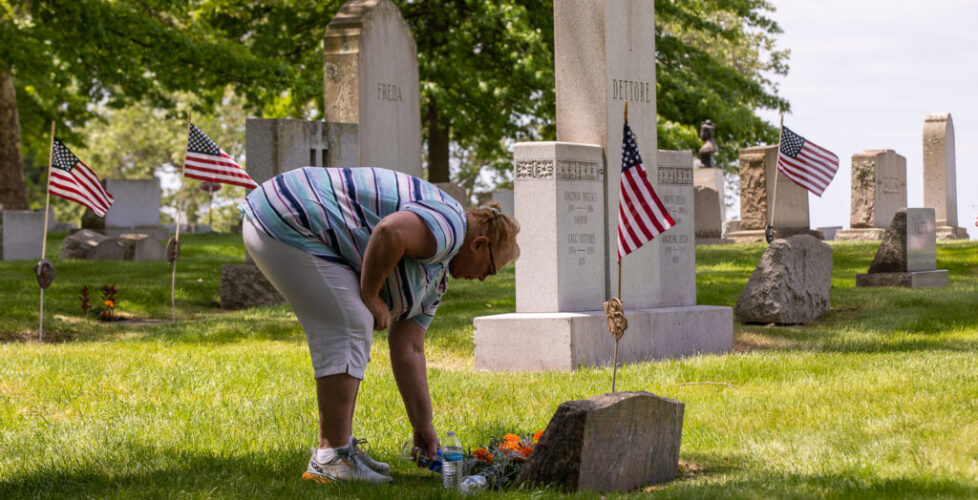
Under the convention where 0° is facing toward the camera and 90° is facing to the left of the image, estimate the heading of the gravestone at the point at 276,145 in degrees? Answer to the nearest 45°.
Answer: approximately 315°

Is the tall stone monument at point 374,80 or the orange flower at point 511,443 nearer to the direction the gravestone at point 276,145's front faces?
the orange flower

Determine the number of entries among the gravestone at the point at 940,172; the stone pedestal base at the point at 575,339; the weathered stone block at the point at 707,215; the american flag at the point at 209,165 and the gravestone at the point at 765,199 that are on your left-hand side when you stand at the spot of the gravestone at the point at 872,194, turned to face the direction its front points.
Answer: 1

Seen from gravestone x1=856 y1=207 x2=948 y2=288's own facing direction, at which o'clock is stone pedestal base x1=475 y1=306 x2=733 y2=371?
The stone pedestal base is roughly at 2 o'clock from the gravestone.

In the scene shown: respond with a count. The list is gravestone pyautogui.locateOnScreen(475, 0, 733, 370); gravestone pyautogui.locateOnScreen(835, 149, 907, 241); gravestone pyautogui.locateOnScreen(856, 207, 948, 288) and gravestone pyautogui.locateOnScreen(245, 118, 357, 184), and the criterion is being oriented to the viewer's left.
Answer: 0

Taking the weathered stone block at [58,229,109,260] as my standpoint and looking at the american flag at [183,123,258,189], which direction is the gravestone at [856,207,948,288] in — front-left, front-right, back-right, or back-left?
front-left

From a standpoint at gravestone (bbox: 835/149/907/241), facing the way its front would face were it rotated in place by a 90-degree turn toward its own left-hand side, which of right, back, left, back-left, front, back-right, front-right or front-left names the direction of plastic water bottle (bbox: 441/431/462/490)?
back-right

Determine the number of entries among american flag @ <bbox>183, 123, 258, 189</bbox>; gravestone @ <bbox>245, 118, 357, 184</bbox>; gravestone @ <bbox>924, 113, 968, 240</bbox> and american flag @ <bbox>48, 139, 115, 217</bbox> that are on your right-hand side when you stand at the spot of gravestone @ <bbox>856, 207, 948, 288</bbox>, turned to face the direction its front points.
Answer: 3

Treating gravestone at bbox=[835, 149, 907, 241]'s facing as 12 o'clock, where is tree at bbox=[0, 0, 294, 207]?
The tree is roughly at 3 o'clock from the gravestone.

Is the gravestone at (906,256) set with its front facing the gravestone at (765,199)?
no

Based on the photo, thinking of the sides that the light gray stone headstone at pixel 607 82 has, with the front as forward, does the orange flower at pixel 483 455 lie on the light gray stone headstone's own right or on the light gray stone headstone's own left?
on the light gray stone headstone's own right

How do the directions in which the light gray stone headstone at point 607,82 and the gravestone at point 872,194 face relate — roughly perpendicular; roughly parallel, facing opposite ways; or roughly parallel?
roughly parallel

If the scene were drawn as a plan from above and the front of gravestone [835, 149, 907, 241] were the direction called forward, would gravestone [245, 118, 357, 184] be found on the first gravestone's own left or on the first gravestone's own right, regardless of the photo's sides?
on the first gravestone's own right

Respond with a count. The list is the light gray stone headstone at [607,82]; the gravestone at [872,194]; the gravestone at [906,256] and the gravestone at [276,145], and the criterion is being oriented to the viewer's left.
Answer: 0

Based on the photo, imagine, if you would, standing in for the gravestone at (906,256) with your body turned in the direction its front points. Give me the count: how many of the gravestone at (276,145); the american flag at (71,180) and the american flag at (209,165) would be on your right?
3

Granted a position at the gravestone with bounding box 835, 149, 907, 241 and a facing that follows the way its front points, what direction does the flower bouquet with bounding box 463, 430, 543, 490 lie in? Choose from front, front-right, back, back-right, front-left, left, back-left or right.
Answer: front-right

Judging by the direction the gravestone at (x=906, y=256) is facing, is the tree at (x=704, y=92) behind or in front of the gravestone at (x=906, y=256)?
behind

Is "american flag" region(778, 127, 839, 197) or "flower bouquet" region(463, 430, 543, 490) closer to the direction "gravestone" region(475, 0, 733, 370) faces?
the flower bouquet

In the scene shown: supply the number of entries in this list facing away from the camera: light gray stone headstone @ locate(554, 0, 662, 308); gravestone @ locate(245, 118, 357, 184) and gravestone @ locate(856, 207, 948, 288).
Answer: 0
